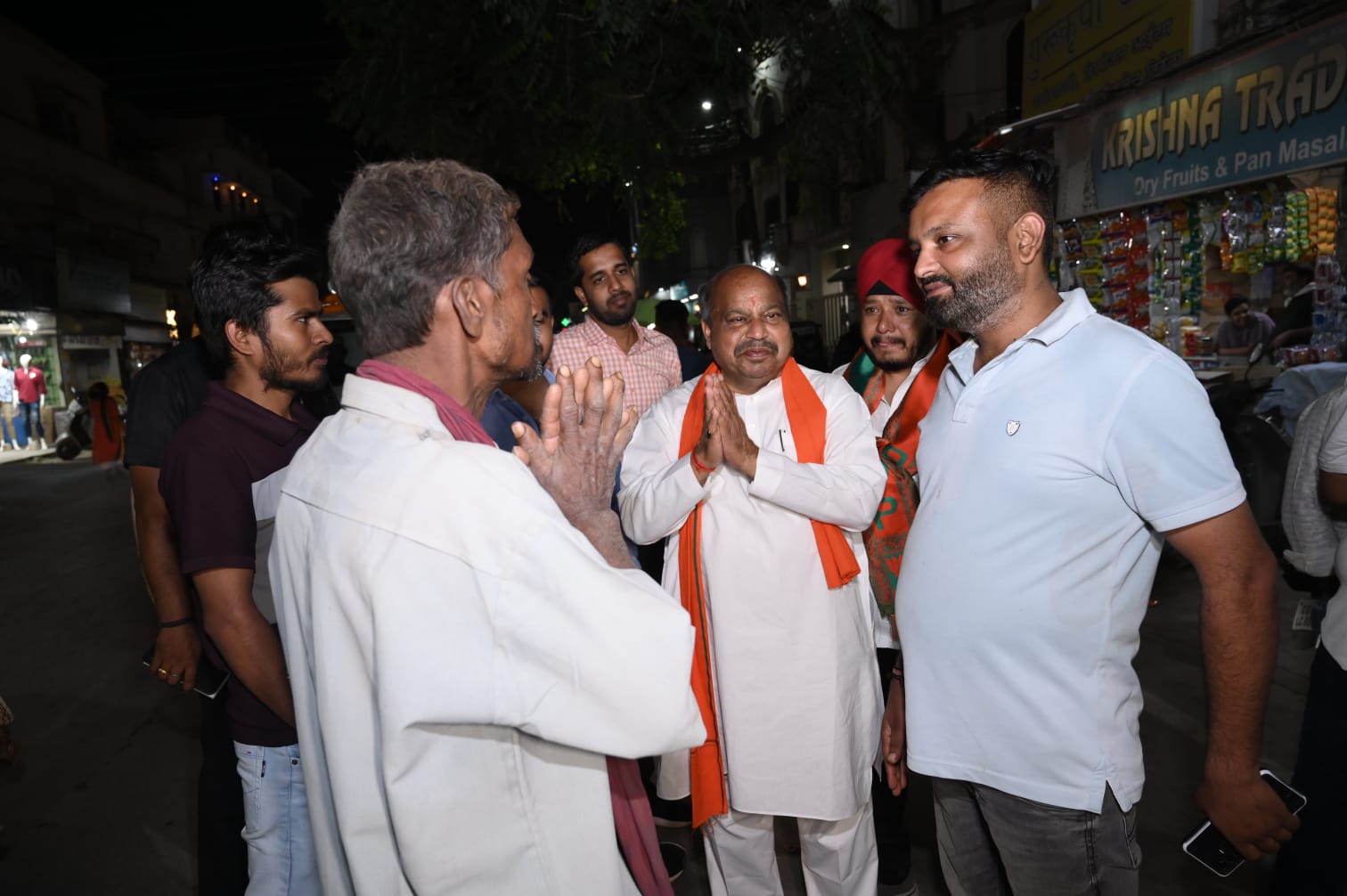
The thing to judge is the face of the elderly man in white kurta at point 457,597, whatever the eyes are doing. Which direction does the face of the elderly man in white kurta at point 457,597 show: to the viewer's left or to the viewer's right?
to the viewer's right

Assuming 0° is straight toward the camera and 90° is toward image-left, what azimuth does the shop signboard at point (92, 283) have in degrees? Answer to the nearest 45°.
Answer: approximately 315°

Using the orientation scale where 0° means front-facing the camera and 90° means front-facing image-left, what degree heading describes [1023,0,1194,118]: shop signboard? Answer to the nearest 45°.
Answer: approximately 45°

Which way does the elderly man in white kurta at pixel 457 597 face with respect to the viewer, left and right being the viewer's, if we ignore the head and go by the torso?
facing away from the viewer and to the right of the viewer

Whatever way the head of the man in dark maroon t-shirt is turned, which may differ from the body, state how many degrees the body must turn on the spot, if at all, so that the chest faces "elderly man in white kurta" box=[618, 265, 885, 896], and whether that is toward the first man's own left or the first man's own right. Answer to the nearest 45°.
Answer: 0° — they already face them

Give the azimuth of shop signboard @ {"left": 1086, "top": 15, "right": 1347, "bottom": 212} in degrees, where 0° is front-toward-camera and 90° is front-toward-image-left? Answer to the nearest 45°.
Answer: approximately 45°

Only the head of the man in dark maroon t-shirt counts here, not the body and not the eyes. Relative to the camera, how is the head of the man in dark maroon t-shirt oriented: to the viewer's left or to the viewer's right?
to the viewer's right
